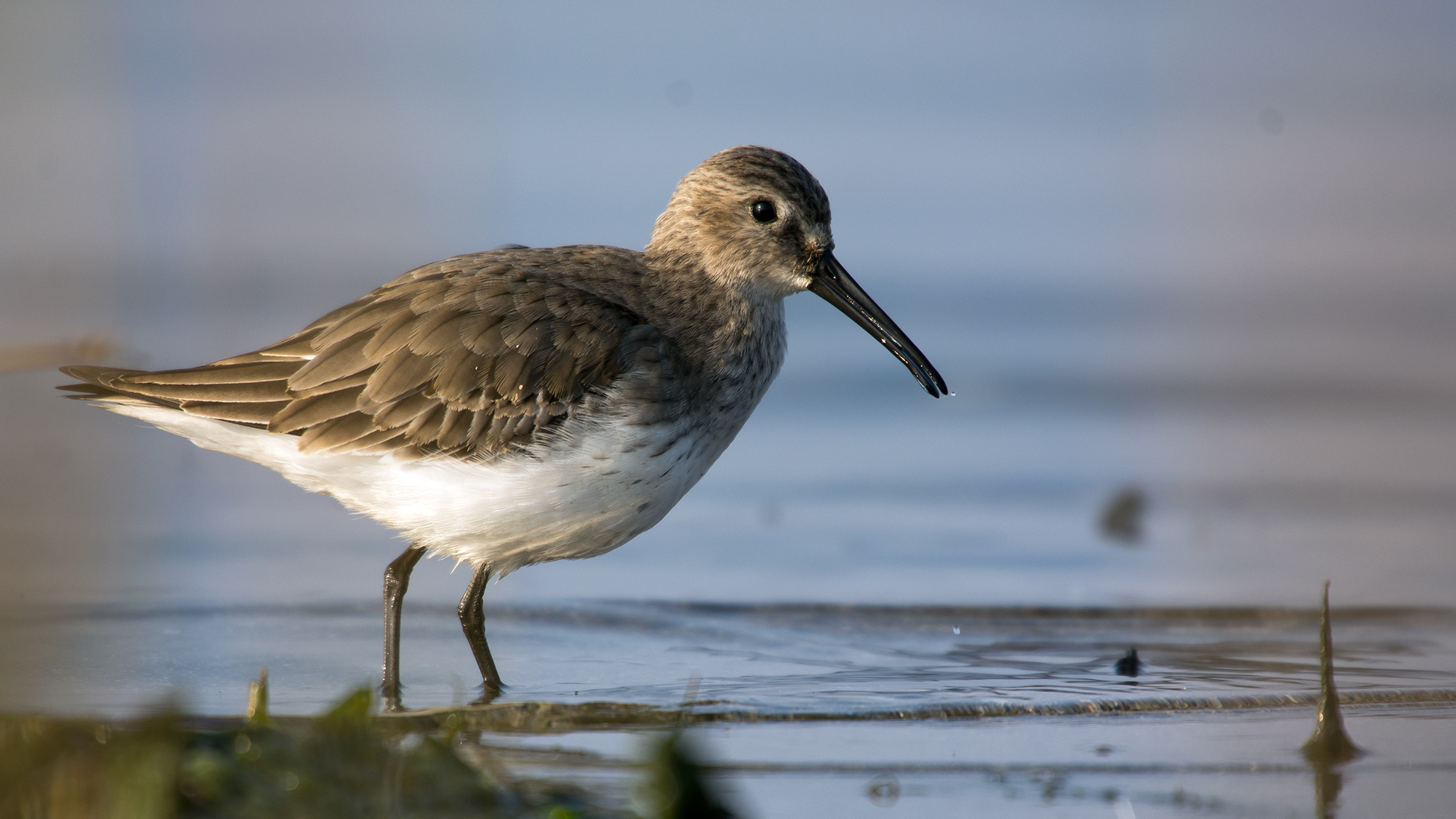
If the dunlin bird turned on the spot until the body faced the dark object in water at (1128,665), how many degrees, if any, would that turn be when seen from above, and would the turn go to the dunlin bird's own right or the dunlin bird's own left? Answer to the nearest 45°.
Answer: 0° — it already faces it

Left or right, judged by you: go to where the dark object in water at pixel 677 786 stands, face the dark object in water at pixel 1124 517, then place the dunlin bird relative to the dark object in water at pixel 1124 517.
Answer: left

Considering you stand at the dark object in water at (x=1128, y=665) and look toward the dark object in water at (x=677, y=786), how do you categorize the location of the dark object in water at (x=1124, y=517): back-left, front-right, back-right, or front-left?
back-right

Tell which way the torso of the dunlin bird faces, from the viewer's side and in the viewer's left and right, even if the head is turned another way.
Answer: facing to the right of the viewer

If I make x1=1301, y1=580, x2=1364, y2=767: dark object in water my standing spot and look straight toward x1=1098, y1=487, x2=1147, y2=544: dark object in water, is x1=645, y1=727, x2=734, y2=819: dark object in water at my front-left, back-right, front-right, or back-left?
back-left

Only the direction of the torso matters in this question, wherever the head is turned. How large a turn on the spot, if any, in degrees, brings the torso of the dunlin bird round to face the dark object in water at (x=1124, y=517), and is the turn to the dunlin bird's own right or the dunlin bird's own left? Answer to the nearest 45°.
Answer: approximately 45° to the dunlin bird's own left

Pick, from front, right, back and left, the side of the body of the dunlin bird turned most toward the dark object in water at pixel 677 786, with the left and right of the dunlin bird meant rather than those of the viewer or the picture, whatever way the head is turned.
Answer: right

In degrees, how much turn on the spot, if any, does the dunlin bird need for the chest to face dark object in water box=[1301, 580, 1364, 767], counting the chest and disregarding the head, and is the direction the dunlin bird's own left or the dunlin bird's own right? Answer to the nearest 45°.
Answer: approximately 45° to the dunlin bird's own right
